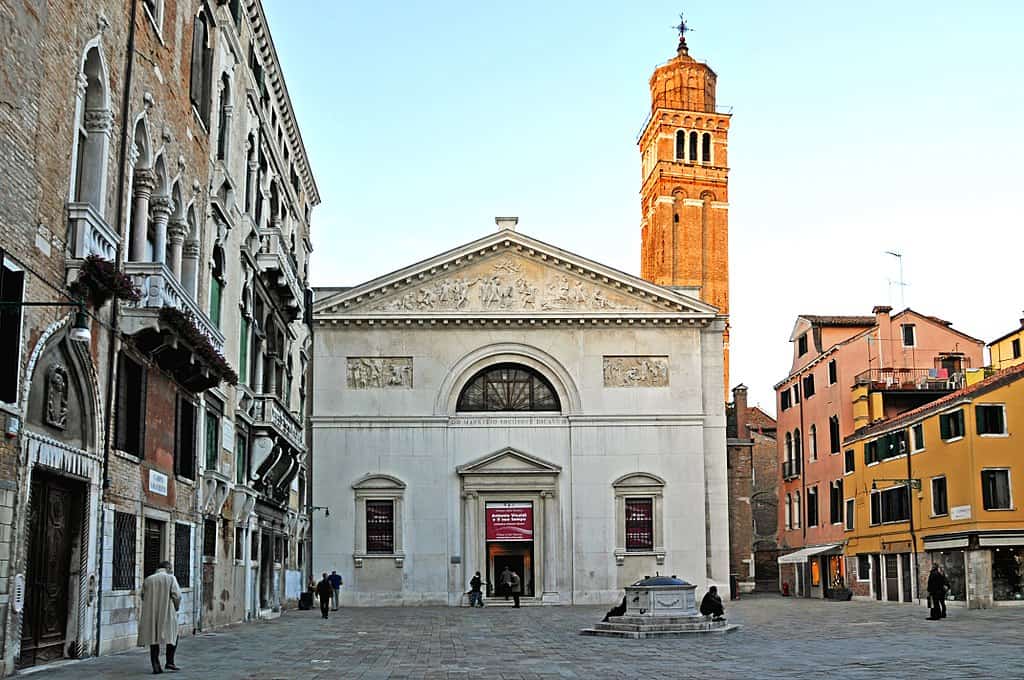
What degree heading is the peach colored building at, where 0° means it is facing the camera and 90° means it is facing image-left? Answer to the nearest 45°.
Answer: approximately 45°

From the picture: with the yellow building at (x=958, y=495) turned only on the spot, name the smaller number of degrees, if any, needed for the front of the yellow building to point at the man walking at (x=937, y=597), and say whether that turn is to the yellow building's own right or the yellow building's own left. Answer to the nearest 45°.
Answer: approximately 45° to the yellow building's own left

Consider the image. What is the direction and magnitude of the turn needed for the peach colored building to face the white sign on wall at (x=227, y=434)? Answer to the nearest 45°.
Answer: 0° — it already faces it

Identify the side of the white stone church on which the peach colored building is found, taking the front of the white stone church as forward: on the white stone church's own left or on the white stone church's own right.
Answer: on the white stone church's own left

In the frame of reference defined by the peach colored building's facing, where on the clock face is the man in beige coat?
The man in beige coat is roughly at 11 o'clock from the peach colored building.

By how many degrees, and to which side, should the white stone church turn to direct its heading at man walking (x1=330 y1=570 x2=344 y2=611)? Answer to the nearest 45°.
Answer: approximately 45° to its right
